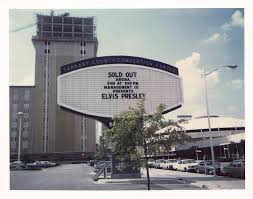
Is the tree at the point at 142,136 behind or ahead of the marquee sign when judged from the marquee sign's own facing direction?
ahead

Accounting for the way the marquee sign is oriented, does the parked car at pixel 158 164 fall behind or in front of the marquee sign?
behind

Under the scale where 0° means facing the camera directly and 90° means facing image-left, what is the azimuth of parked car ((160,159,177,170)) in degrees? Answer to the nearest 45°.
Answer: approximately 45°

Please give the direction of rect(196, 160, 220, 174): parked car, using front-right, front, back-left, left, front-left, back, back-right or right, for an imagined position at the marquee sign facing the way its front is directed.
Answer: back-left

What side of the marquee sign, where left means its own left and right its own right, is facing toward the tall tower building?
back

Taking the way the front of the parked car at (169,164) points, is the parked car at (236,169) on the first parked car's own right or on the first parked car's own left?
on the first parked car's own left

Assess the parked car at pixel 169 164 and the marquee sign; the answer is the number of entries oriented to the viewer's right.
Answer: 0

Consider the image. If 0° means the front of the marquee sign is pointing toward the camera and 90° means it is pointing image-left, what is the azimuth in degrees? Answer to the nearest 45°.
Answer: approximately 0°
